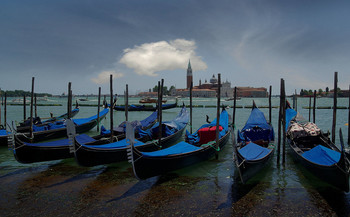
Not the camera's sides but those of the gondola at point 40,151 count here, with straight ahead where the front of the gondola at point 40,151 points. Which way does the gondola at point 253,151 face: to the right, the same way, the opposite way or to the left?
the same way

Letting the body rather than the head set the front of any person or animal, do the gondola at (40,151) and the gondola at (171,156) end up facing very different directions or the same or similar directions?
same or similar directions
